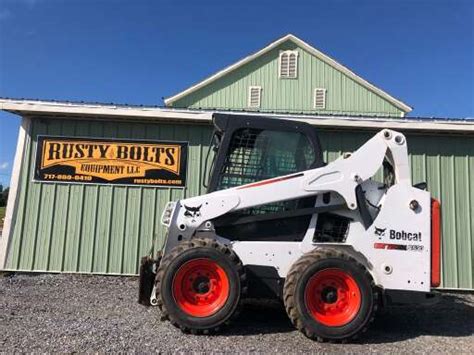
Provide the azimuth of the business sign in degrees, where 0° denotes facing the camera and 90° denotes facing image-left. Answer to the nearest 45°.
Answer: approximately 0°

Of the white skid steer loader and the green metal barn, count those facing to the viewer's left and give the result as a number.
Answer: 1

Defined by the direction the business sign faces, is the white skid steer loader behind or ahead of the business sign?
ahead

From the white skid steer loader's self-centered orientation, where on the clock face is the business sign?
The business sign is roughly at 1 o'clock from the white skid steer loader.

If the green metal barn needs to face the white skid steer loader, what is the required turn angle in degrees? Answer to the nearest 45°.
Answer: approximately 45° to its left

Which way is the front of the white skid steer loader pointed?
to the viewer's left

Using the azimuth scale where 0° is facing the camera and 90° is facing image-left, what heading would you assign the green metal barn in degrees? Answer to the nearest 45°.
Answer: approximately 0°
